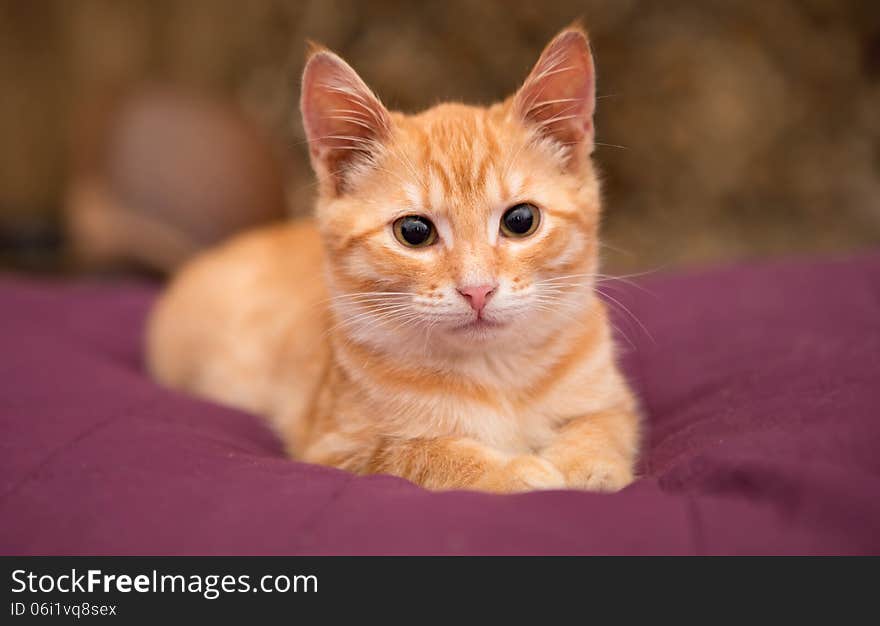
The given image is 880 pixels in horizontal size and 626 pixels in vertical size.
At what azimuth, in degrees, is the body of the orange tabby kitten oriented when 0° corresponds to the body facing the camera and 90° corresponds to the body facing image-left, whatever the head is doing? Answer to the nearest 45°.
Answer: approximately 315°
